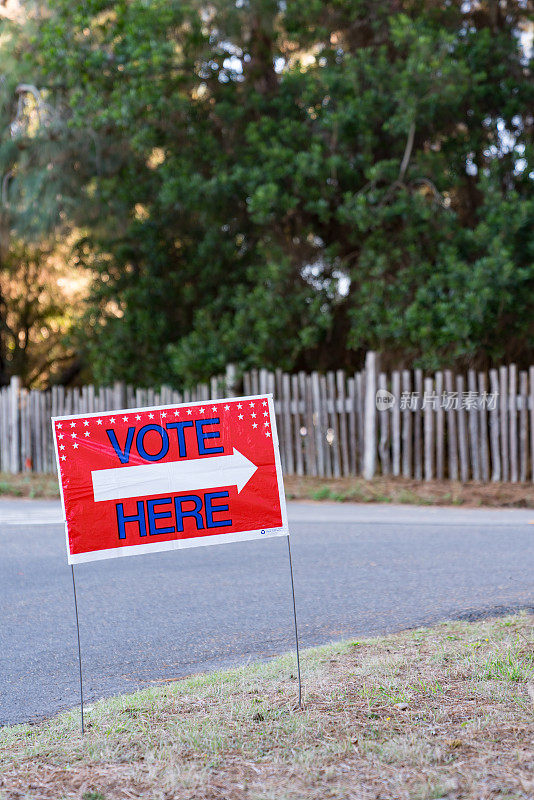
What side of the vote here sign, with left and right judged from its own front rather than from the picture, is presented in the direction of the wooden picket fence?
back

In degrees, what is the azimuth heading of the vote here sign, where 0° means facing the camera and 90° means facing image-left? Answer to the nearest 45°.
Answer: approximately 0°

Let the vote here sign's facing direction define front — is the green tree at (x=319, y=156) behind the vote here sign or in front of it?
behind
